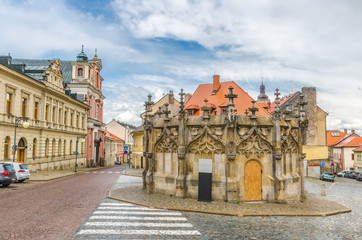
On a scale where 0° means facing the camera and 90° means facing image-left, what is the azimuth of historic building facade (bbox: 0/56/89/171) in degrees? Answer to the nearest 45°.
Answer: approximately 315°

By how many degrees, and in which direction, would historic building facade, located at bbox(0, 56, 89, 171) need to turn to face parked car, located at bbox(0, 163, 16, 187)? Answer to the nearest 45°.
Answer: approximately 45° to its right

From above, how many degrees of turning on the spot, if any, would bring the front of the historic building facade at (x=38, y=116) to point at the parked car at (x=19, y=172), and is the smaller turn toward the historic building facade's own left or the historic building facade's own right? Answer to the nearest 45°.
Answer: approximately 45° to the historic building facade's own right
